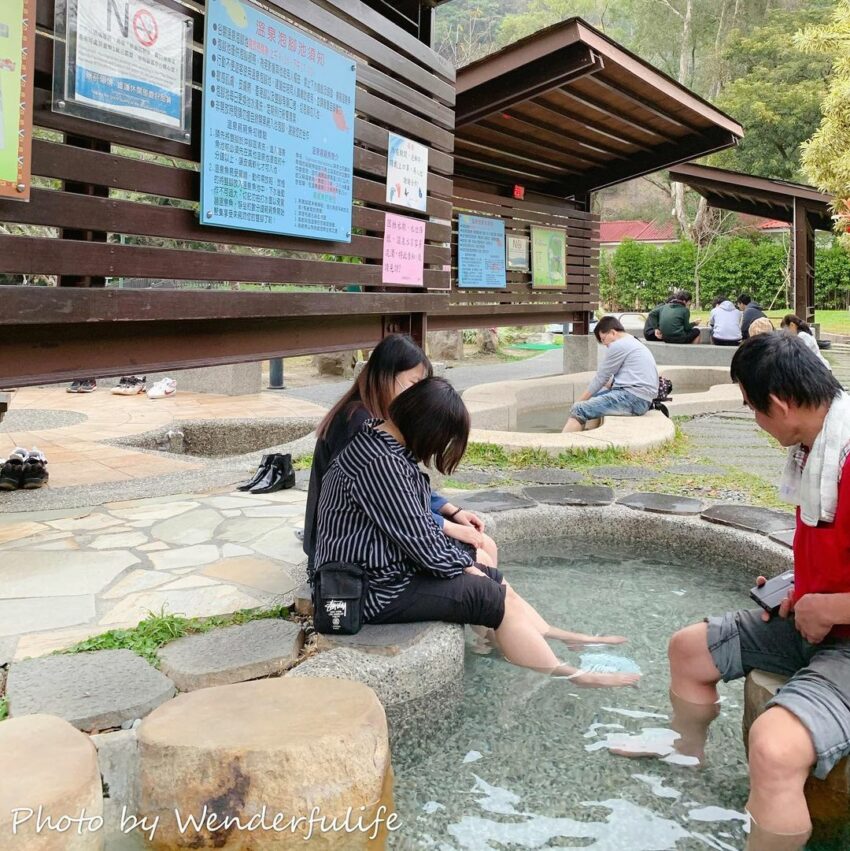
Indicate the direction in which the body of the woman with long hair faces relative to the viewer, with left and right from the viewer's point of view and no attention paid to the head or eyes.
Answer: facing to the right of the viewer

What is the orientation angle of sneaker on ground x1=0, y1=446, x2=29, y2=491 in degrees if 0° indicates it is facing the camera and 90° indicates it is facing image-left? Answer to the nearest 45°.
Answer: approximately 0°

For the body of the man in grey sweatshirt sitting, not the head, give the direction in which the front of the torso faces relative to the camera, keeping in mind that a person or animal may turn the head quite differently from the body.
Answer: to the viewer's left

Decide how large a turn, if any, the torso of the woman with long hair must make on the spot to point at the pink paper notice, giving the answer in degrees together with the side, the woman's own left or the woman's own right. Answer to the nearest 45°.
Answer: approximately 90° to the woman's own left

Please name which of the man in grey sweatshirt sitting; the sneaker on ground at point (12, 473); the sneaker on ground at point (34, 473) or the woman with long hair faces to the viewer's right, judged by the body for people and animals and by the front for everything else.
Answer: the woman with long hair

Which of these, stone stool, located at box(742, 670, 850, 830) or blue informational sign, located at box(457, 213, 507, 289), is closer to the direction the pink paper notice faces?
the stone stool

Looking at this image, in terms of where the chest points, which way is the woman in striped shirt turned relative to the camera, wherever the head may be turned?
to the viewer's right

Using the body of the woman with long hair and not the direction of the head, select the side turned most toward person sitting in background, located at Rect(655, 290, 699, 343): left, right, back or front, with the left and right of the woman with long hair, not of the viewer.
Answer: left
